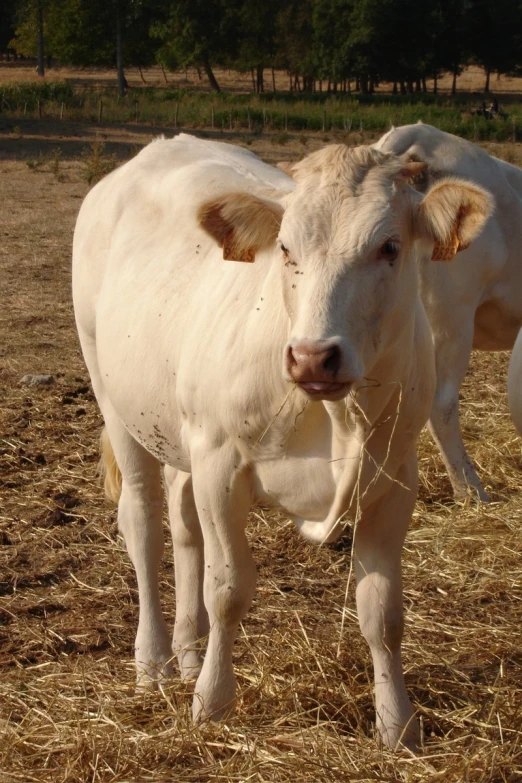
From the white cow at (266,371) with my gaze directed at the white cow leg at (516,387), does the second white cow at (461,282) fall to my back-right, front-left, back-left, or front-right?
front-left

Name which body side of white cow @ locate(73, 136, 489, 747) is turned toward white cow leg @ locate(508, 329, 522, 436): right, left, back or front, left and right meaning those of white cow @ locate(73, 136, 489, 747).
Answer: left

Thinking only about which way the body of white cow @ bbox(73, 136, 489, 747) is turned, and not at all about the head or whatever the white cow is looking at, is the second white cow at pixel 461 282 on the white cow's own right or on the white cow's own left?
on the white cow's own left

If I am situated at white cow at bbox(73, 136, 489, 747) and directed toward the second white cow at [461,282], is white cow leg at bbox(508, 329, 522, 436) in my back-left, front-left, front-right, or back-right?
front-right
